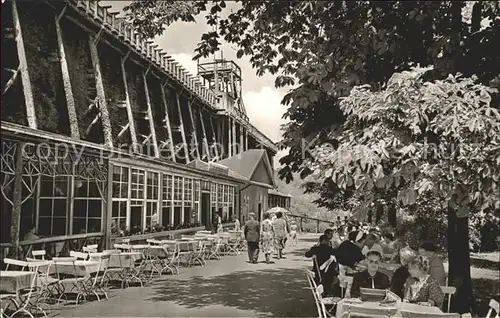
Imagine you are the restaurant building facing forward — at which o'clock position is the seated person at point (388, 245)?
The seated person is roughly at 12 o'clock from the restaurant building.

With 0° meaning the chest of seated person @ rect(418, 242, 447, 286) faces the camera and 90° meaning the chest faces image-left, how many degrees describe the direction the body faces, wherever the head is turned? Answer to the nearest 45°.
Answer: approximately 90°

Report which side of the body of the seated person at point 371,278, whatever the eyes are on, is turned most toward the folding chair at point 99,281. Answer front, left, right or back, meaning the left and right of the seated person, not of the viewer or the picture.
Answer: right

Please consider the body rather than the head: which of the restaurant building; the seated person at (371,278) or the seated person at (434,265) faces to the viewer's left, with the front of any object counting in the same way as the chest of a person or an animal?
the seated person at (434,265)

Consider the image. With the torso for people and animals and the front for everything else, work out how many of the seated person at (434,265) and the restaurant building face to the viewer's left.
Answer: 1

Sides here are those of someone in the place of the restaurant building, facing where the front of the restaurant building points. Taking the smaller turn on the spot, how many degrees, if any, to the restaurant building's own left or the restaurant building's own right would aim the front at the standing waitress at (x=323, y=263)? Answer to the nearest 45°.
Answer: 0° — it already faces them

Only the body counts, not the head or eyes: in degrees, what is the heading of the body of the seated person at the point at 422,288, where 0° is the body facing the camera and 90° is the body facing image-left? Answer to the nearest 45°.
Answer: approximately 45°

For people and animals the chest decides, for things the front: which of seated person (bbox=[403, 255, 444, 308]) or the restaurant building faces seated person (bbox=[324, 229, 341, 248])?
the restaurant building

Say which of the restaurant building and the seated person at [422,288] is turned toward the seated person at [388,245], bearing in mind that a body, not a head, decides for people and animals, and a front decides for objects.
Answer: the restaurant building

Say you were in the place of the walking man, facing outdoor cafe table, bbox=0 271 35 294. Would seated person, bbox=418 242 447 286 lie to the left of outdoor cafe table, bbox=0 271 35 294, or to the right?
left

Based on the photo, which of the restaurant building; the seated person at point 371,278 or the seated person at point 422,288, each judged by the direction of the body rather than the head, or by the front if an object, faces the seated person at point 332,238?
the restaurant building

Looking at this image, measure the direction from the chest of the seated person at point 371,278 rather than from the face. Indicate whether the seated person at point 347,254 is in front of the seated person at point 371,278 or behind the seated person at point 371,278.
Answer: behind

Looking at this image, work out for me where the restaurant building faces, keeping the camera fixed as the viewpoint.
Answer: facing the viewer and to the right of the viewer
